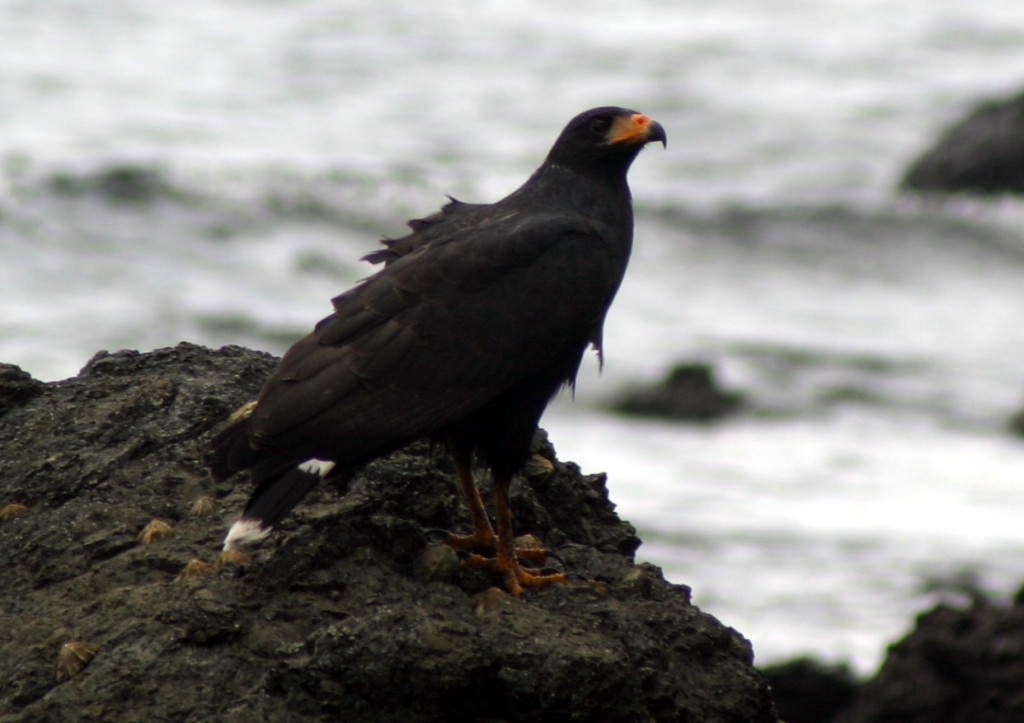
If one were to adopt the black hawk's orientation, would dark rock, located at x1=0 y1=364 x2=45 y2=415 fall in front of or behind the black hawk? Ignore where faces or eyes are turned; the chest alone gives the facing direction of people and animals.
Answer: behind

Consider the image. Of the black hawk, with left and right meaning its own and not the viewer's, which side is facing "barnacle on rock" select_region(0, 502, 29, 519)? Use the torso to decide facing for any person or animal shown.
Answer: back

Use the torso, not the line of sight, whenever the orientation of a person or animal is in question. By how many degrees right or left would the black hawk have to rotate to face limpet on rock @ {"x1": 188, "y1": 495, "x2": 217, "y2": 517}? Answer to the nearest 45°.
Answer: approximately 135° to its left

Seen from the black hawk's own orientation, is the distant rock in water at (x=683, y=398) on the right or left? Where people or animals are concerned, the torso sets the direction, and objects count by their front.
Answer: on its left

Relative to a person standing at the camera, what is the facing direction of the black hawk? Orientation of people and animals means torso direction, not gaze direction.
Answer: facing to the right of the viewer
